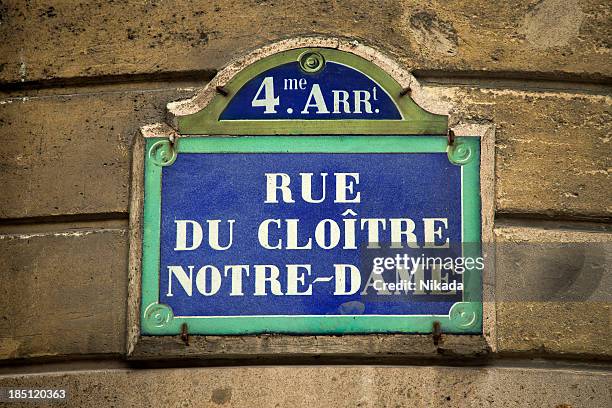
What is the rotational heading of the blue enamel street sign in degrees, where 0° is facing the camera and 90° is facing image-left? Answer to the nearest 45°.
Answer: approximately 0°
